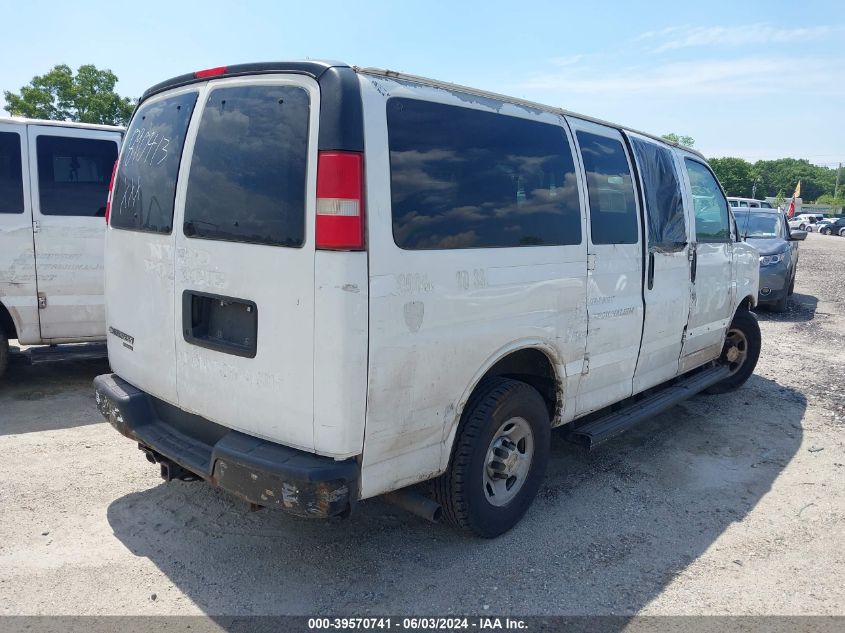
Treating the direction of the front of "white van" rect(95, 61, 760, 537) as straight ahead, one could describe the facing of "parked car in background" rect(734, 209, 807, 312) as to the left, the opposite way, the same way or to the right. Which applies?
the opposite way

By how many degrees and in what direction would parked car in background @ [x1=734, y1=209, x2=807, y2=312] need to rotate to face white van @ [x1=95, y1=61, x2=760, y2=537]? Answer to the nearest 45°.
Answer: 0° — it already faces it

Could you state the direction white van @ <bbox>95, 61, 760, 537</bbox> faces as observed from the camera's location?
facing away from the viewer and to the right of the viewer

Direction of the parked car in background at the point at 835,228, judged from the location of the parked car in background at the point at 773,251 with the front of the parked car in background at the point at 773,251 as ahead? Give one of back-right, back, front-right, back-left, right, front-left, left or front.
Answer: back

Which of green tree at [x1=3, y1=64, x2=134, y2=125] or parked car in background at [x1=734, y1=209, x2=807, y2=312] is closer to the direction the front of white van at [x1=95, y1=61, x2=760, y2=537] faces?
the parked car in background

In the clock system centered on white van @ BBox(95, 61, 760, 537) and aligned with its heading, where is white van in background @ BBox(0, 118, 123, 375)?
The white van in background is roughly at 9 o'clock from the white van.

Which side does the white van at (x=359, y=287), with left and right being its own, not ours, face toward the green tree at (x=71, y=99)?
left

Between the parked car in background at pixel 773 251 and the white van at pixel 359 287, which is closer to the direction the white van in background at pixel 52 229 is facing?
the parked car in background
